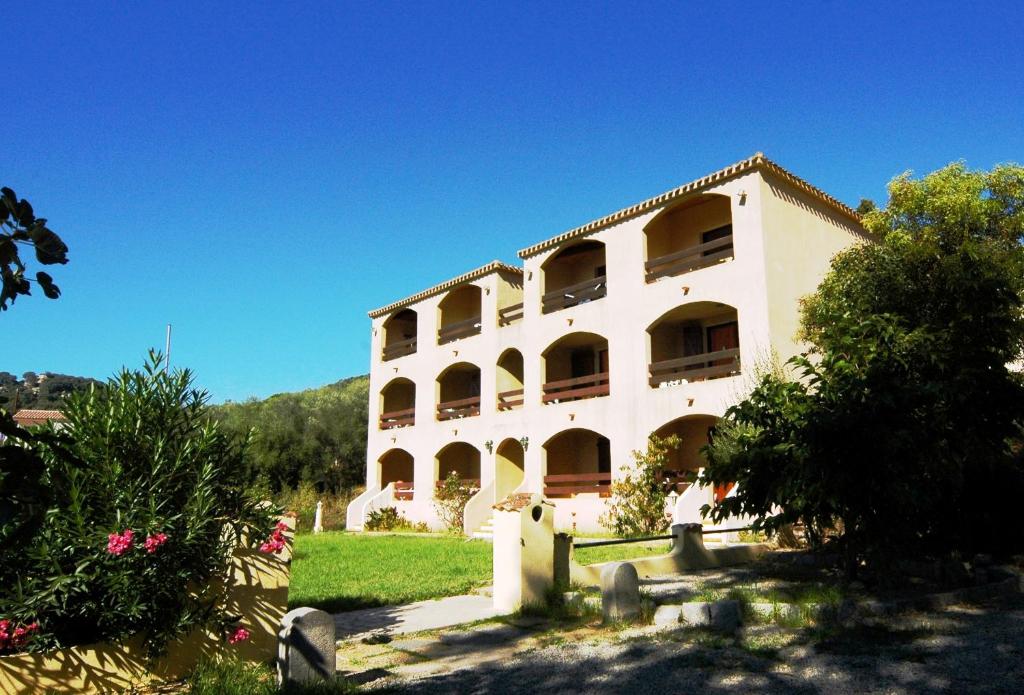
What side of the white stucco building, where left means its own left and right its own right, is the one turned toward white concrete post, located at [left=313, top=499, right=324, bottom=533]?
right

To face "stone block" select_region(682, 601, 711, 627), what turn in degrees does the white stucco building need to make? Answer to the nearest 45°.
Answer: approximately 45° to its left

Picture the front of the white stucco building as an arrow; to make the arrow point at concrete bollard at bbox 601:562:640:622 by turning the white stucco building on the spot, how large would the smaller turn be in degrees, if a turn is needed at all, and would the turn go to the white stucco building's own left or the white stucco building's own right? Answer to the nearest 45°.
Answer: approximately 45° to the white stucco building's own left

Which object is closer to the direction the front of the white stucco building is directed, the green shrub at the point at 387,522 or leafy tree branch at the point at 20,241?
the leafy tree branch

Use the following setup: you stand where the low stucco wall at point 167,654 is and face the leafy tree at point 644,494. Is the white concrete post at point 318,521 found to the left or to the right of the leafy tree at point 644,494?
left

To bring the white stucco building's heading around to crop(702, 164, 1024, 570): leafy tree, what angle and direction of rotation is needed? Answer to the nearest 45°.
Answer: approximately 45° to its left

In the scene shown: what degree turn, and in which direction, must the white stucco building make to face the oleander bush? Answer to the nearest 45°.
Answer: approximately 45° to its left

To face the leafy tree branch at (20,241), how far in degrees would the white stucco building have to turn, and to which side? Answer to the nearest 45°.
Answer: approximately 45° to its left

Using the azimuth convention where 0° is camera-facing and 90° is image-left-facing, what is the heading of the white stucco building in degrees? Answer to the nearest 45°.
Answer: approximately 45°

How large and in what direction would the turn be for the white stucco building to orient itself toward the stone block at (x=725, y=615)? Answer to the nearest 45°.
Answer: approximately 45° to its left
